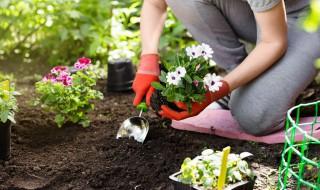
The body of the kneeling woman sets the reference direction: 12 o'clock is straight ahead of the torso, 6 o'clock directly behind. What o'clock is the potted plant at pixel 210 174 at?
The potted plant is roughly at 11 o'clock from the kneeling woman.

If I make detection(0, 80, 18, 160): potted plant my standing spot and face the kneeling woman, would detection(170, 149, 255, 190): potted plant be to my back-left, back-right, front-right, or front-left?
front-right

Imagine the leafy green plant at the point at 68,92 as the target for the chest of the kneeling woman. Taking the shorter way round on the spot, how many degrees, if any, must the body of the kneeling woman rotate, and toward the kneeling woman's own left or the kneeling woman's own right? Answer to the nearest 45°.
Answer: approximately 45° to the kneeling woman's own right

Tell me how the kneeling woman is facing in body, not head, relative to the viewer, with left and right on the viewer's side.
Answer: facing the viewer and to the left of the viewer

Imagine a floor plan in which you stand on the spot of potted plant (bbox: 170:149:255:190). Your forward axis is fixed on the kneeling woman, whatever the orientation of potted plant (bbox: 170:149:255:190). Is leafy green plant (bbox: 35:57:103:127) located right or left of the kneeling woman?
left

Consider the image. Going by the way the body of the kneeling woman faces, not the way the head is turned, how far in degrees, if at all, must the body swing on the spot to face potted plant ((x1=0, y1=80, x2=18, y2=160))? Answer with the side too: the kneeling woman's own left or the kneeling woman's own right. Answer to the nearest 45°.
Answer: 0° — they already face it

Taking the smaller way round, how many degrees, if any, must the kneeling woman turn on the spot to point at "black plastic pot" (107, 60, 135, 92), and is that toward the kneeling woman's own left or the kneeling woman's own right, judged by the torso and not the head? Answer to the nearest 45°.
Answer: approximately 90° to the kneeling woman's own right
